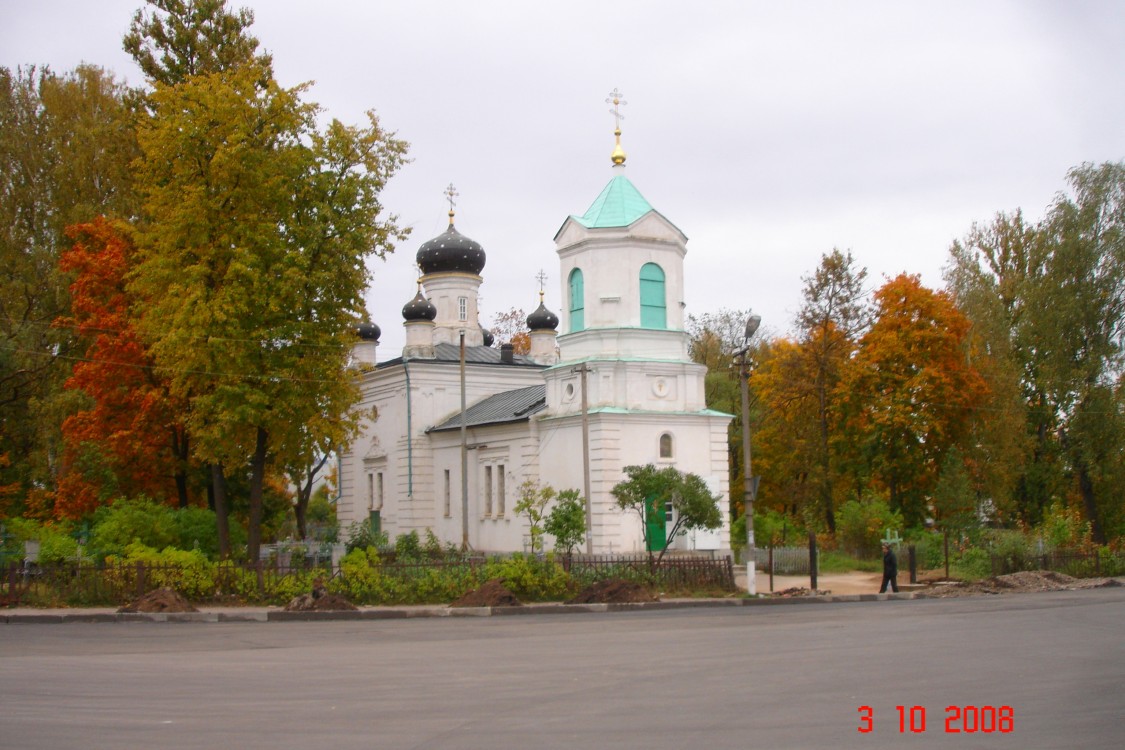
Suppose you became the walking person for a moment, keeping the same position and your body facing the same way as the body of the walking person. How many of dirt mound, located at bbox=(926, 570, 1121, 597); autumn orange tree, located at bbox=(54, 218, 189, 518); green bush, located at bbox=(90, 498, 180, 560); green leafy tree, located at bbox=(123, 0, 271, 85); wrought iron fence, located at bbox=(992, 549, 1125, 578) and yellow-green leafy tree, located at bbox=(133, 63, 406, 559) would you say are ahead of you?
4

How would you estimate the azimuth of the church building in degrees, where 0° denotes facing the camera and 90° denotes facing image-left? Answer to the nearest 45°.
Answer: approximately 315°

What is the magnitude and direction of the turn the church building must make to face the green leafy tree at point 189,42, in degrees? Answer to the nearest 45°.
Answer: approximately 135° to its right

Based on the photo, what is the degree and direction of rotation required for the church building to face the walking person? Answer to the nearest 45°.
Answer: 0° — it already faces them

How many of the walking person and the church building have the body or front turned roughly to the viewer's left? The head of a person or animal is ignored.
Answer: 1

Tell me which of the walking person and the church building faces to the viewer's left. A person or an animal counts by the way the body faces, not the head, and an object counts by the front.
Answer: the walking person

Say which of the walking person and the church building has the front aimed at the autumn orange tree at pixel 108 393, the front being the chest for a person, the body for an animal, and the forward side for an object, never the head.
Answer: the walking person

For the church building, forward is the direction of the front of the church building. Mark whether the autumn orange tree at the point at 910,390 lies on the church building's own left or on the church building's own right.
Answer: on the church building's own left

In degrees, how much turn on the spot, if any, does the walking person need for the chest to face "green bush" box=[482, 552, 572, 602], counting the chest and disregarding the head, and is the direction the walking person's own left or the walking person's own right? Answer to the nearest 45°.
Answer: approximately 45° to the walking person's own left
